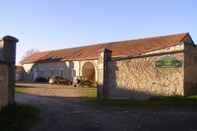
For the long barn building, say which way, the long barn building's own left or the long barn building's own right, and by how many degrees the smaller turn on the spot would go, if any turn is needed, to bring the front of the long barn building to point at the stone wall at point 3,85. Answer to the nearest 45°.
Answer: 0° — it already faces it

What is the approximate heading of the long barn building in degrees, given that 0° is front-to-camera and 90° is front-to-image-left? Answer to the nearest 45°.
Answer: approximately 45°

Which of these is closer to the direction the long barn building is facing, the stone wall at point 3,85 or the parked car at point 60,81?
the stone wall

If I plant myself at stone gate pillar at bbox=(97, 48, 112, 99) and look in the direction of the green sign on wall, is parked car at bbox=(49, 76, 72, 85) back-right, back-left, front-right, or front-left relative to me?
back-left

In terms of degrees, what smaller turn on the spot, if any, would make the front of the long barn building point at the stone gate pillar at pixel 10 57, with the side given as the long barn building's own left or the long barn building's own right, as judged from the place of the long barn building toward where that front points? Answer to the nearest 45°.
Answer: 0° — it already faces it
